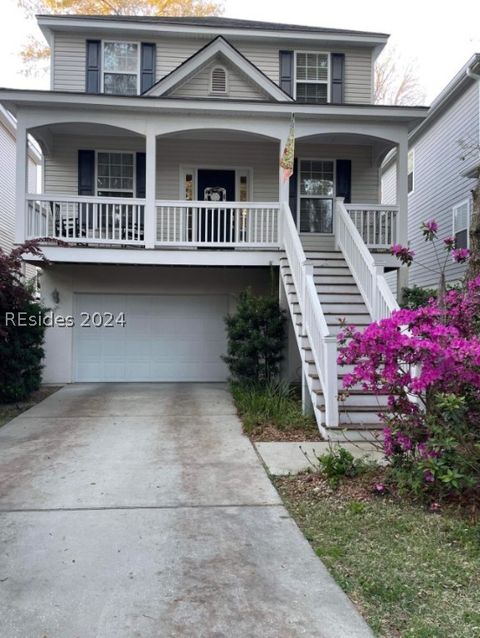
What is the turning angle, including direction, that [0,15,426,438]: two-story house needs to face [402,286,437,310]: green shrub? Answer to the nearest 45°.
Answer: approximately 90° to its left

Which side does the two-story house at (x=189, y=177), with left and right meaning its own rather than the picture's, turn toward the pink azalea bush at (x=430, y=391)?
front

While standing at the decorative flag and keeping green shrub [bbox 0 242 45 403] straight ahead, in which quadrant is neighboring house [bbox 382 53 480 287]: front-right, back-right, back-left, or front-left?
back-right

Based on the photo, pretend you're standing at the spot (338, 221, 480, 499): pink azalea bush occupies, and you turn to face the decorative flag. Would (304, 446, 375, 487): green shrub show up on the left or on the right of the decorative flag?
left

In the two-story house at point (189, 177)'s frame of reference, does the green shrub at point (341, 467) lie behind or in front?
in front

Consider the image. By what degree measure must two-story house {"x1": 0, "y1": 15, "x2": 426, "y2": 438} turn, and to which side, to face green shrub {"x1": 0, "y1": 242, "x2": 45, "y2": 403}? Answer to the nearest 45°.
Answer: approximately 45° to its right

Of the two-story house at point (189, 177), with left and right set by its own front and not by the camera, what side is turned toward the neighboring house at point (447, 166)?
left

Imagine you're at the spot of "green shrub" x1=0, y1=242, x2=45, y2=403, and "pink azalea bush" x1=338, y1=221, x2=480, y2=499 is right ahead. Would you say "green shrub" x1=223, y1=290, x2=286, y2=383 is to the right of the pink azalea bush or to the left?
left

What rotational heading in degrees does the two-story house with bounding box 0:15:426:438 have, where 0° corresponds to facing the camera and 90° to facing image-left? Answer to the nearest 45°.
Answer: approximately 0°

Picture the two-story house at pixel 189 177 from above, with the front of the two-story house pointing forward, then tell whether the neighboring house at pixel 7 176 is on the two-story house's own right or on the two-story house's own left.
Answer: on the two-story house's own right

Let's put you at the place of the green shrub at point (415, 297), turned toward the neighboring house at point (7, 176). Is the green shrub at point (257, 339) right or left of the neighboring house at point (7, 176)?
left
